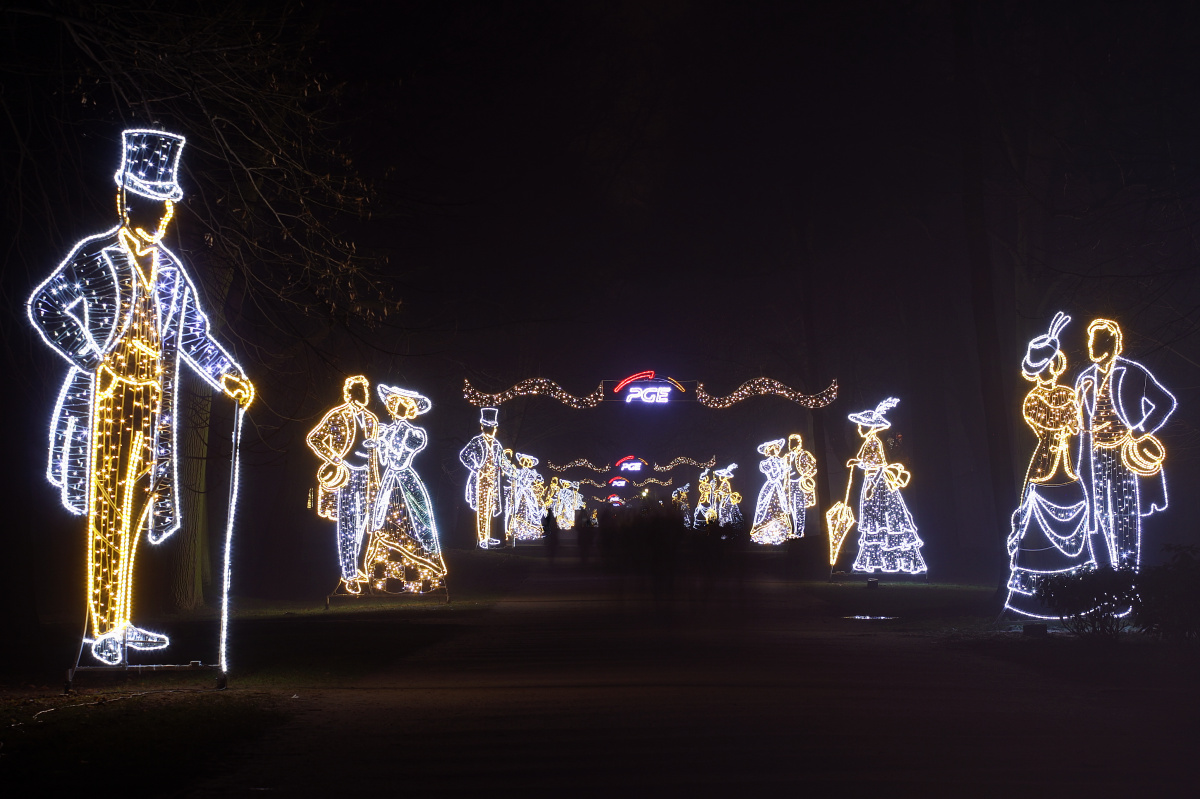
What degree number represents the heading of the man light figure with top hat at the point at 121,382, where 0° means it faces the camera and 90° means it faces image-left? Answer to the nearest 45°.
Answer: approximately 315°

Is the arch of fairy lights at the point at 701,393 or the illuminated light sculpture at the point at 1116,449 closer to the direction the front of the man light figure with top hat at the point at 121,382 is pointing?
the illuminated light sculpture

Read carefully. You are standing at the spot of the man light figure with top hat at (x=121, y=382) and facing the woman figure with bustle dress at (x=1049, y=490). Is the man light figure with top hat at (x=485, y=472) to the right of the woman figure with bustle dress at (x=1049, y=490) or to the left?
left

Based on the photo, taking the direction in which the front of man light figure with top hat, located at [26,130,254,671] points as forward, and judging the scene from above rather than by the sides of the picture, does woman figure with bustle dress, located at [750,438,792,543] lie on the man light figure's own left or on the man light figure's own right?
on the man light figure's own left

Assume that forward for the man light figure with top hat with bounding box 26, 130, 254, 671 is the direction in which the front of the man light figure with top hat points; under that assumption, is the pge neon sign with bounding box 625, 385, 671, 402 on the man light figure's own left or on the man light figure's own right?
on the man light figure's own left

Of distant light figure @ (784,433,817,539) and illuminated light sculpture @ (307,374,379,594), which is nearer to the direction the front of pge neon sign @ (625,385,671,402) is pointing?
the illuminated light sculpture
